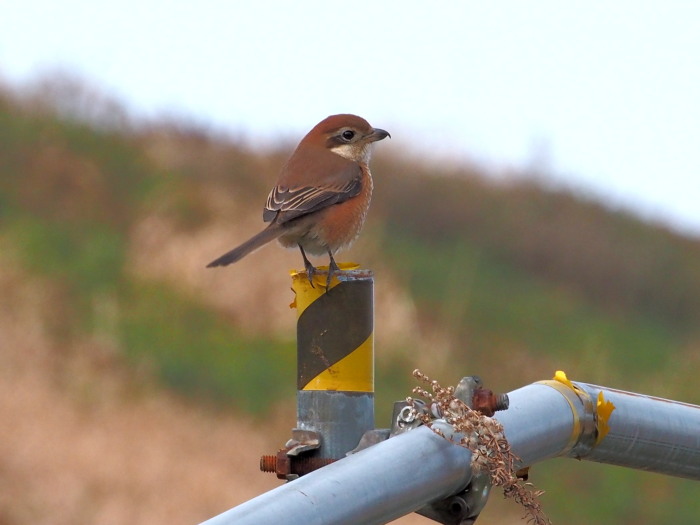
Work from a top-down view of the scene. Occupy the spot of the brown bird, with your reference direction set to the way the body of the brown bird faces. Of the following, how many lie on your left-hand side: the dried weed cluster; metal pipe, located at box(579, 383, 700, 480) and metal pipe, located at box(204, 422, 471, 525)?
0

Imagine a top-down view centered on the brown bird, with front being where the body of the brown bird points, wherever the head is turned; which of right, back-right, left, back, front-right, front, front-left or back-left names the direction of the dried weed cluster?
right

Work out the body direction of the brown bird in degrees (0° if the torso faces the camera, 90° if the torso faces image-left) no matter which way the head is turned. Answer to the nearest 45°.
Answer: approximately 270°
